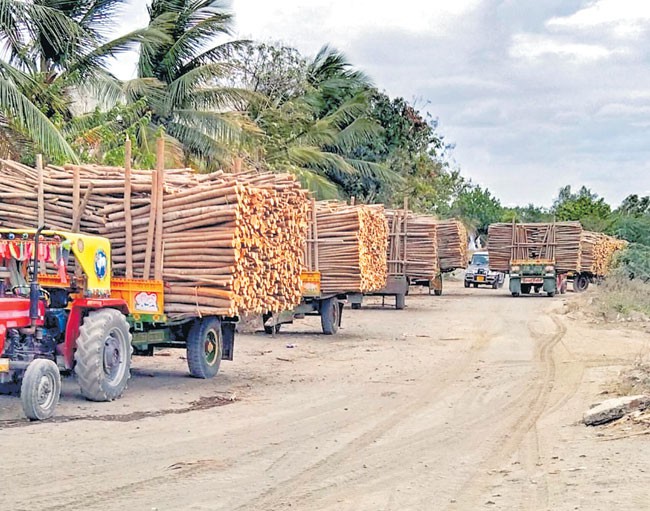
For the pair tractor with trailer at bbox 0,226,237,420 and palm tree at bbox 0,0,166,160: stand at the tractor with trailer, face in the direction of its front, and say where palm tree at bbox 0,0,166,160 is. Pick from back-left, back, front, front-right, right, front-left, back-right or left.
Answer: back-right

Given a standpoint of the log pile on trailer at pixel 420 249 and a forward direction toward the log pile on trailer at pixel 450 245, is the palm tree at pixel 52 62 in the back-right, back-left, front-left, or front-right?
back-left

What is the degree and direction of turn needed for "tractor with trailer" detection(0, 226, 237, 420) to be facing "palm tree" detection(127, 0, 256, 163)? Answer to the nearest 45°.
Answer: approximately 135° to its right

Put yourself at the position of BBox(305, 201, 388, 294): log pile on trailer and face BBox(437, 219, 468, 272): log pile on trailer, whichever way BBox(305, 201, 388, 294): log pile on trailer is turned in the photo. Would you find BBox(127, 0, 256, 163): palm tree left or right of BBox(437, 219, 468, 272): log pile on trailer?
left

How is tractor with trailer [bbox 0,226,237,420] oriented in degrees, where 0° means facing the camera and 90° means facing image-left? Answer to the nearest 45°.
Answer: approximately 45°

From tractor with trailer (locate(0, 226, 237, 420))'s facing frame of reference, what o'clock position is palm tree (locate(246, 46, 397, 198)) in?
The palm tree is roughly at 5 o'clock from the tractor with trailer.

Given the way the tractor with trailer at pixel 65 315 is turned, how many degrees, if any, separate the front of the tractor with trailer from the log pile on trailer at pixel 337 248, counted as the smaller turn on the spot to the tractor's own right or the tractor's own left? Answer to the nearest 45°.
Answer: approximately 180°

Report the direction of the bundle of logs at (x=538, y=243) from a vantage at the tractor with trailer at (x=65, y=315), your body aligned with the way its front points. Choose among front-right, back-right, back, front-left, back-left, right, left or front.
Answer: back

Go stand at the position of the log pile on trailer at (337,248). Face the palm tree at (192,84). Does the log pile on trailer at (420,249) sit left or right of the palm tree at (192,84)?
right

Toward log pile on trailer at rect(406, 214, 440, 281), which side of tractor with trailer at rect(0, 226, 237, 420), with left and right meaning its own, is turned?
back

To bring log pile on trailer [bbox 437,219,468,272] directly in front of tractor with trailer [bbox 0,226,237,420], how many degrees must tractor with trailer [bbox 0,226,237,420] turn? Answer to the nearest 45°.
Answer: approximately 180°
